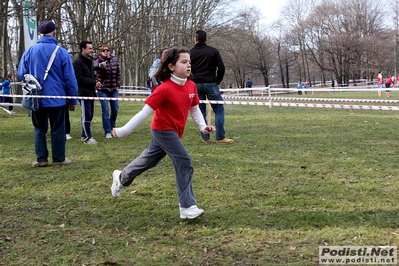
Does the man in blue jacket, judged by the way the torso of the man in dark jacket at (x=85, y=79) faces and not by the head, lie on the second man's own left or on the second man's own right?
on the second man's own right

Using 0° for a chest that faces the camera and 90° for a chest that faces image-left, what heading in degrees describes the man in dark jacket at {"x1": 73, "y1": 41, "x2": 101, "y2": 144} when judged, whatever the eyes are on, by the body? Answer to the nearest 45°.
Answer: approximately 315°

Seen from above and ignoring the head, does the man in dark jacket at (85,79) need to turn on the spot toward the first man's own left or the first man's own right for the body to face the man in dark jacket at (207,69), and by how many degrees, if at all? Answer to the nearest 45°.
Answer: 0° — they already face them

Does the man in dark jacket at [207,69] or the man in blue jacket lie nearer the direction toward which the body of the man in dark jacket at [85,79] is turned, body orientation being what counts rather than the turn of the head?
the man in dark jacket

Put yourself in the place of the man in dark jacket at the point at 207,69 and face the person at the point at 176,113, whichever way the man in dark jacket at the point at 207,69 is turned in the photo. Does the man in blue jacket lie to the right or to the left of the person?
right
